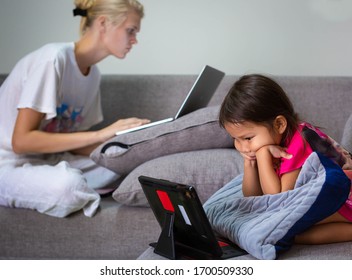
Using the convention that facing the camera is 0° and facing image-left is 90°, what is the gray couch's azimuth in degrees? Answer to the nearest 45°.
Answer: approximately 0°

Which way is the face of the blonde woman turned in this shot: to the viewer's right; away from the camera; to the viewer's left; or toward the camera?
to the viewer's right

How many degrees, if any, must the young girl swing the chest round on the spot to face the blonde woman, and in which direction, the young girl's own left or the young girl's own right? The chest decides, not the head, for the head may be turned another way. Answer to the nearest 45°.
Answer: approximately 90° to the young girl's own right

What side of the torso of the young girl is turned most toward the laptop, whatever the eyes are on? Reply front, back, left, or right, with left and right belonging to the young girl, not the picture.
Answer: right
